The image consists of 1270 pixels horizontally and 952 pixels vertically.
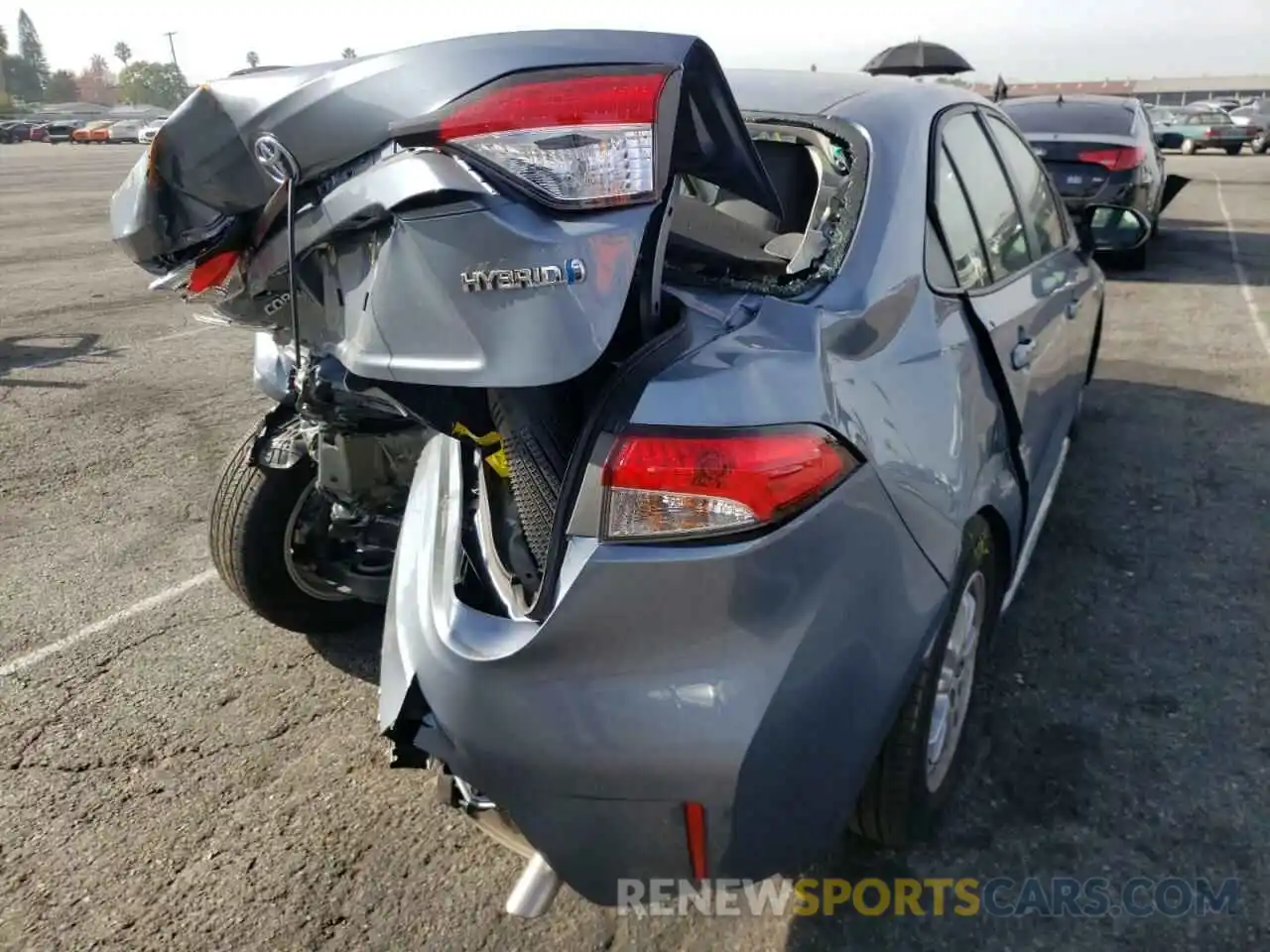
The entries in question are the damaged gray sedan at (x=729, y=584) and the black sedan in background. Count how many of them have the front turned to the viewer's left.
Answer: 0

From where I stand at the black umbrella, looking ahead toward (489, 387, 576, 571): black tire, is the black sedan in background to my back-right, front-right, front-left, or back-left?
front-left

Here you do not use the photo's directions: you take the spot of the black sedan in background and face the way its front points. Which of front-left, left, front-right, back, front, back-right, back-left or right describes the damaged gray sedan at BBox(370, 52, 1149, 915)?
back

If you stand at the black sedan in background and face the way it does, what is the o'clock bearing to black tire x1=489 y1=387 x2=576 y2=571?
The black tire is roughly at 6 o'clock from the black sedan in background.

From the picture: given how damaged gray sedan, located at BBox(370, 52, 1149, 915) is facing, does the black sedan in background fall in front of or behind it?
in front

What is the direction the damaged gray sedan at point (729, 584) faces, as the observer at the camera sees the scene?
facing away from the viewer and to the right of the viewer

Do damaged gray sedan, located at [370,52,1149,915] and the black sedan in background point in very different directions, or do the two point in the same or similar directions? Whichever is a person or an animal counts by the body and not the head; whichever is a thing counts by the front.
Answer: same or similar directions

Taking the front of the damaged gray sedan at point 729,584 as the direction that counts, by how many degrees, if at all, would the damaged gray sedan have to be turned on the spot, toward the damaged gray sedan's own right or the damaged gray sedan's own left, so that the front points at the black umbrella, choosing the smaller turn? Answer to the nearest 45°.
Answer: approximately 45° to the damaged gray sedan's own left

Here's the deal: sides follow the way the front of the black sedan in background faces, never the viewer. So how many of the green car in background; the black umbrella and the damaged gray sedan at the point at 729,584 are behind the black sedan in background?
1

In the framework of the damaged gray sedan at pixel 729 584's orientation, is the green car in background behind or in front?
in front

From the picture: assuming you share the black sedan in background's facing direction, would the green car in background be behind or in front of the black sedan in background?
in front

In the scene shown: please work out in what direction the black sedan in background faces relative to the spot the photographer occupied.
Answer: facing away from the viewer
